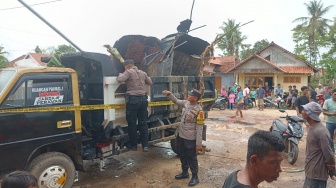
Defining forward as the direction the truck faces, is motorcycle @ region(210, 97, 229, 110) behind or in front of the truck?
behind

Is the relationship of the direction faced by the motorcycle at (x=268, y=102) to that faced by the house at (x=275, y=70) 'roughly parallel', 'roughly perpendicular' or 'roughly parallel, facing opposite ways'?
roughly perpendicular

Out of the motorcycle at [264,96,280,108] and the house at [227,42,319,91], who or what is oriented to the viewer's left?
the motorcycle

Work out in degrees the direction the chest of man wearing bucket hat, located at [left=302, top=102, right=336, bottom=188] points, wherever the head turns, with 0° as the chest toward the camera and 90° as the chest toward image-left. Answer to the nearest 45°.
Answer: approximately 90°

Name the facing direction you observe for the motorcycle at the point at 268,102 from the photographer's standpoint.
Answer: facing to the left of the viewer

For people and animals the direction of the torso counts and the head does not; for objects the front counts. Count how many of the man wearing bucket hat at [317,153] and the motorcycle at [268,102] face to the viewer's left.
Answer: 2

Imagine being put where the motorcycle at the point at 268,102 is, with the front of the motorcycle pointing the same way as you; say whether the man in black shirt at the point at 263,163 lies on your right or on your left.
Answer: on your left
